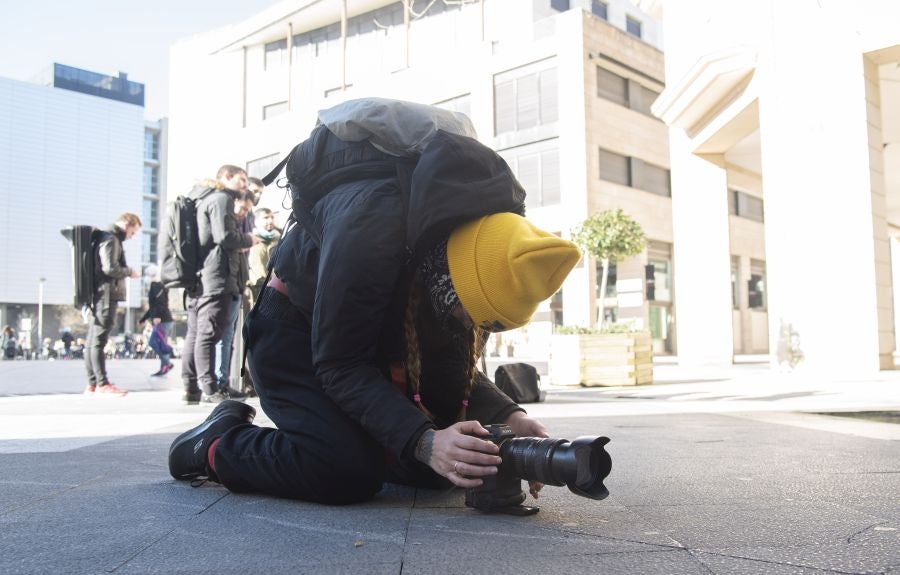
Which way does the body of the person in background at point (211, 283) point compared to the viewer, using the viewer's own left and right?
facing to the right of the viewer

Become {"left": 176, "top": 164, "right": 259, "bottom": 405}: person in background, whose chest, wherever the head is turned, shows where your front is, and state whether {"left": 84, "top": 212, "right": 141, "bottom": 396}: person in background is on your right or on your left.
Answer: on your left

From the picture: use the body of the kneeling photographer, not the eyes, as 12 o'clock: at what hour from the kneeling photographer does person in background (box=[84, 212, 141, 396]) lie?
The person in background is roughly at 8 o'clock from the kneeling photographer.

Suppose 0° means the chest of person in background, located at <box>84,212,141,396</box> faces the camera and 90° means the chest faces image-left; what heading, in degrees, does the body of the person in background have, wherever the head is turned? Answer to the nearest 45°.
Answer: approximately 270°

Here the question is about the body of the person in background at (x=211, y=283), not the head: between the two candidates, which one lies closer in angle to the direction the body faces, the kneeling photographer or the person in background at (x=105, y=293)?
the kneeling photographer

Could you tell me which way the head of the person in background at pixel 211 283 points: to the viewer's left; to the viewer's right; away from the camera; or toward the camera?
to the viewer's right

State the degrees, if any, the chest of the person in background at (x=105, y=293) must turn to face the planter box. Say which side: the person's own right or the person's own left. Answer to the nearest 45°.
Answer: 0° — they already face it

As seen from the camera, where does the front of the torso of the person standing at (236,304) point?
to the viewer's right

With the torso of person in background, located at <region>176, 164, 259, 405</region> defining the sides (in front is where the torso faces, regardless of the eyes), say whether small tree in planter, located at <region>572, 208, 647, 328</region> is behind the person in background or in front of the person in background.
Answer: in front

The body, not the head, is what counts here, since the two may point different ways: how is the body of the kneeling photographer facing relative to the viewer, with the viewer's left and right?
facing to the right of the viewer

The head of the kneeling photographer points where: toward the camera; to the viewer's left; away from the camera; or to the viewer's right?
to the viewer's right

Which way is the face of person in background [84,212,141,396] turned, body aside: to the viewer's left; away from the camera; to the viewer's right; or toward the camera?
to the viewer's right
